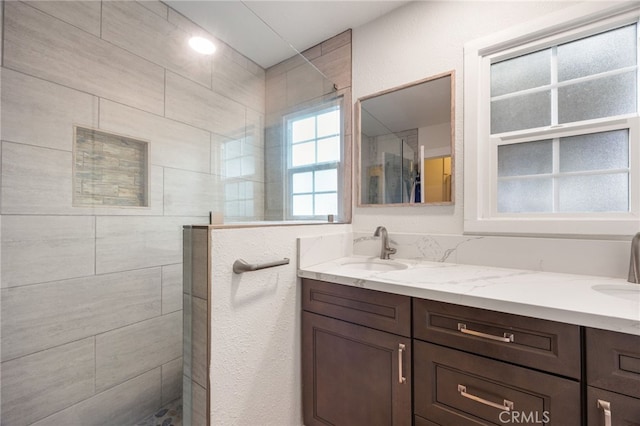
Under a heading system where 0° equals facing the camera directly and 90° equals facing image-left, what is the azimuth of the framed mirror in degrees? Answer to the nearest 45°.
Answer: approximately 45°

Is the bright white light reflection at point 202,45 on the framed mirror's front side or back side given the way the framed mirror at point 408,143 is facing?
on the front side

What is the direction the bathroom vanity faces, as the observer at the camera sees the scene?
facing the viewer and to the left of the viewer

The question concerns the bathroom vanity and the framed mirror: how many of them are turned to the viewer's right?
0

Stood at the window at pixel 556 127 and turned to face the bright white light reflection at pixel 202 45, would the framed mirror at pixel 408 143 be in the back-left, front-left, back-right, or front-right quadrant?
front-right
